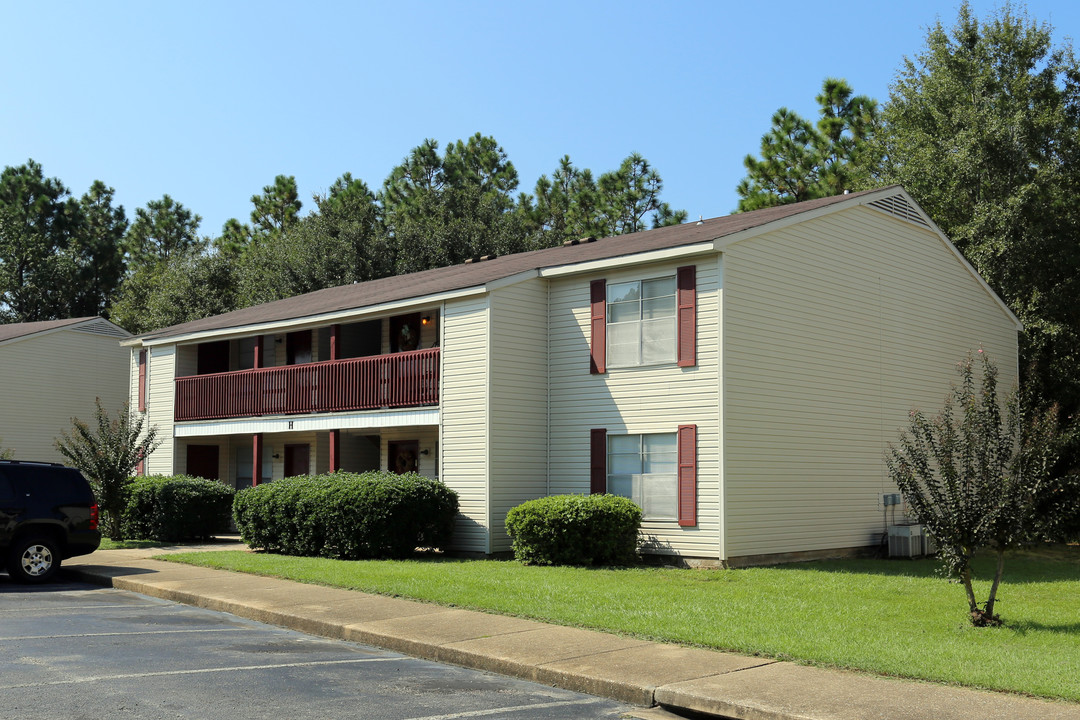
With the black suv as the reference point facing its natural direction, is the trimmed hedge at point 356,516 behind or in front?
behind

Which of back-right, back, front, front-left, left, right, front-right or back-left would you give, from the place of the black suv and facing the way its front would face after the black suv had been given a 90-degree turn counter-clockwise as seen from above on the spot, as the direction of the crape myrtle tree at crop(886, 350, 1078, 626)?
front-left

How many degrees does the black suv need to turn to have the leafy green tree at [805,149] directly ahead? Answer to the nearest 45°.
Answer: approximately 135° to its right

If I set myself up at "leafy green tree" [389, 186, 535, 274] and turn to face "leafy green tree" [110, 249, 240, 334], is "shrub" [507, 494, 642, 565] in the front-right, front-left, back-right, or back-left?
back-left

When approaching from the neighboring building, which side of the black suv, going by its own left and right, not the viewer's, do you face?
right

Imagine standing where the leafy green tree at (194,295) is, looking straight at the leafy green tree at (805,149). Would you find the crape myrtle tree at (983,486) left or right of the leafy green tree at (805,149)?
right

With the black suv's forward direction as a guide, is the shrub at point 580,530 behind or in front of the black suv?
behind

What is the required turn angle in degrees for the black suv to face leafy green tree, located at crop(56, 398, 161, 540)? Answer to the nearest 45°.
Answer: approximately 90° to its right

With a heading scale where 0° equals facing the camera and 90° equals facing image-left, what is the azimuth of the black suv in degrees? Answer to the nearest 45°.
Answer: approximately 90°
